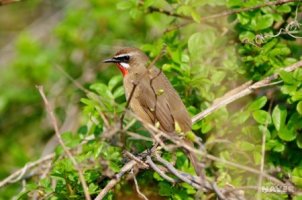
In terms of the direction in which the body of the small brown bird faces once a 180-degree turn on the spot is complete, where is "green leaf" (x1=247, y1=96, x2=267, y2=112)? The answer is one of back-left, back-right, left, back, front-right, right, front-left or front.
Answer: front-right

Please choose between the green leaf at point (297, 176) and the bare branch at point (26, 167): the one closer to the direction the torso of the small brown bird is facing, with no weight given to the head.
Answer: the bare branch

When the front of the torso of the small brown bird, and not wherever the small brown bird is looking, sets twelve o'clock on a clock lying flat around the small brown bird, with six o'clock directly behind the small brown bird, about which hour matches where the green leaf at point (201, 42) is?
The green leaf is roughly at 6 o'clock from the small brown bird.

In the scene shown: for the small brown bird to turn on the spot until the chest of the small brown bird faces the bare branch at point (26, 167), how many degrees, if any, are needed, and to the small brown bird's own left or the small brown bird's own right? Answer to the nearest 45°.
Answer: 0° — it already faces it

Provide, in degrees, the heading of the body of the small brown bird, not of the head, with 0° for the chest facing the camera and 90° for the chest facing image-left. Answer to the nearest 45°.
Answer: approximately 90°

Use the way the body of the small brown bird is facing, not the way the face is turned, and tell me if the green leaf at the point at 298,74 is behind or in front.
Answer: behind
